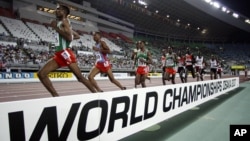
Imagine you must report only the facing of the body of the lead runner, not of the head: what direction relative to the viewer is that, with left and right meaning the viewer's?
facing to the left of the viewer

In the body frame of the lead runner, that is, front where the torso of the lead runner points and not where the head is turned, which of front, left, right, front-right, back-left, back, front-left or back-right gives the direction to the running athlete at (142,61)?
back-right
